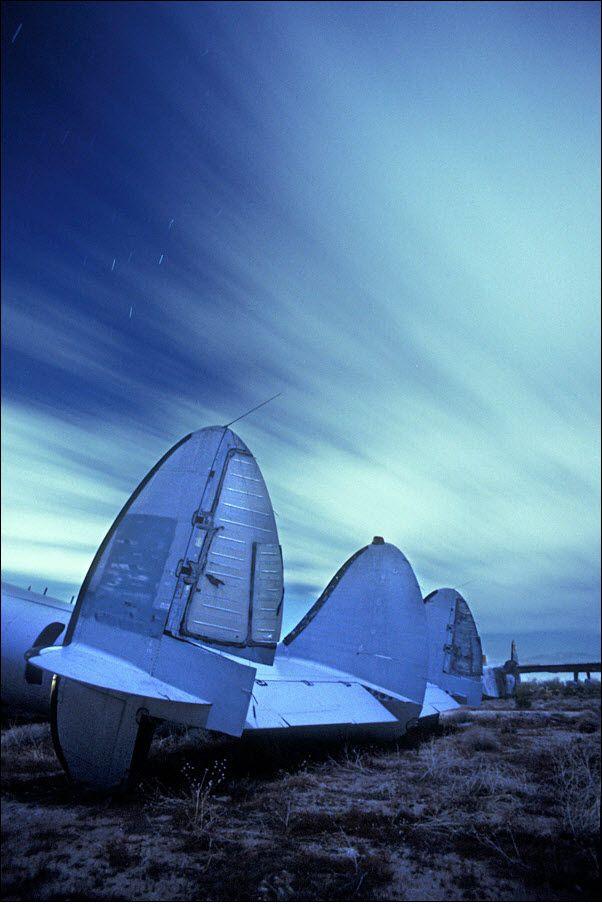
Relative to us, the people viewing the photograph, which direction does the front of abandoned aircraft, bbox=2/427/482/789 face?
facing away from the viewer and to the left of the viewer

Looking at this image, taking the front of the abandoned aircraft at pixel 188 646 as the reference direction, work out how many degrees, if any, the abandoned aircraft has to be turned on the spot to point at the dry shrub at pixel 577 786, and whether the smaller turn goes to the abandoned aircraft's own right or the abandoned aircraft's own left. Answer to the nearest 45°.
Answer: approximately 135° to the abandoned aircraft's own right

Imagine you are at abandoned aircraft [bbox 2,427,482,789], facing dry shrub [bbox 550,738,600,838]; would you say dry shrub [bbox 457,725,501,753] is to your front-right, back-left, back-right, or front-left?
front-left

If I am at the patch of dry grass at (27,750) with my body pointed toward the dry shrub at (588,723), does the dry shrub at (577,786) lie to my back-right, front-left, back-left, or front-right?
front-right

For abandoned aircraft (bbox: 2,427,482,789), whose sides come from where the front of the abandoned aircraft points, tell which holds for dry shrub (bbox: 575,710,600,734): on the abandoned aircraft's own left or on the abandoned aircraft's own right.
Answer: on the abandoned aircraft's own right
